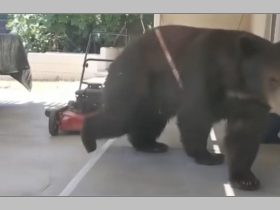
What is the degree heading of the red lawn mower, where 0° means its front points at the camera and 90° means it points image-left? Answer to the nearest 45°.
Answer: approximately 45°
